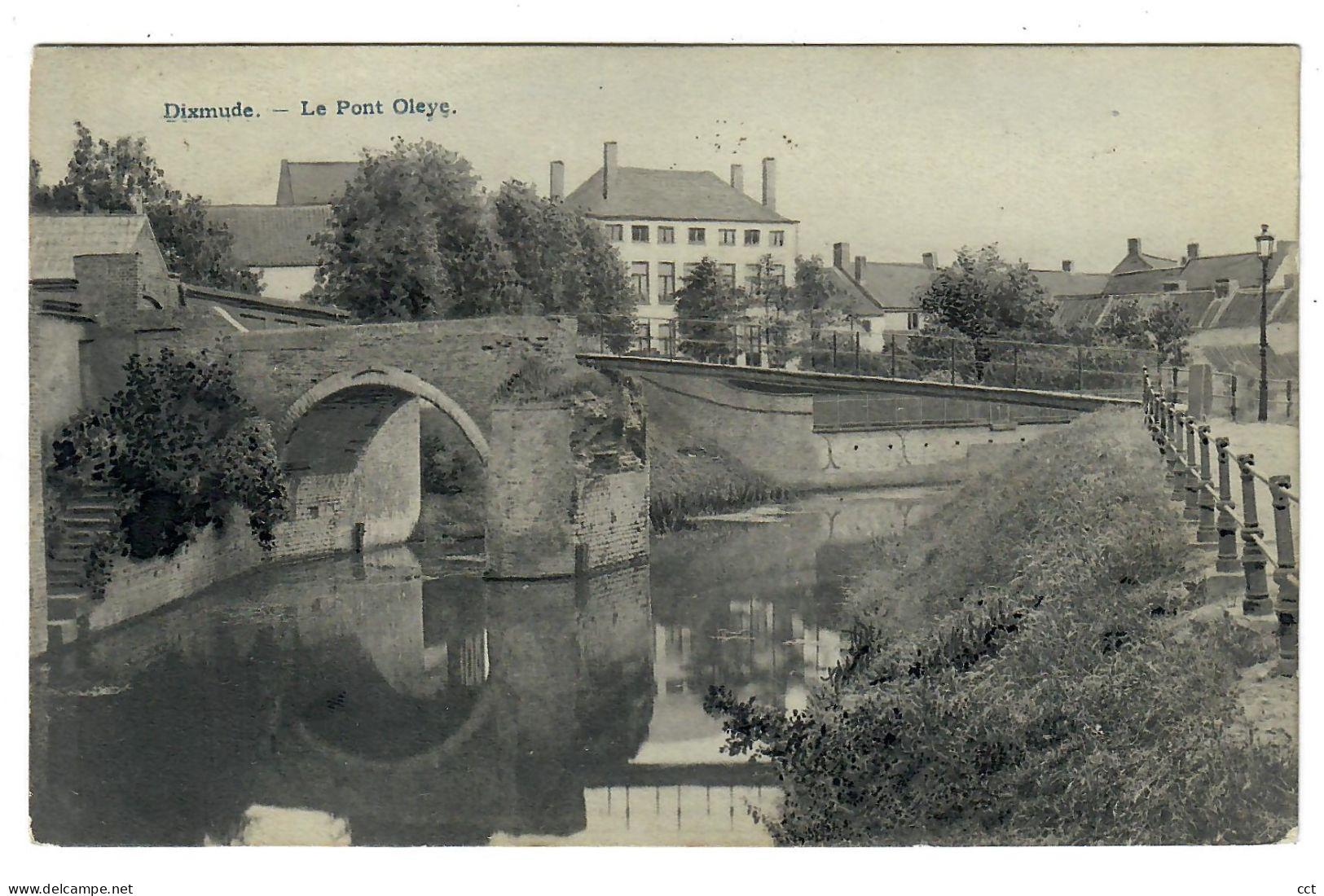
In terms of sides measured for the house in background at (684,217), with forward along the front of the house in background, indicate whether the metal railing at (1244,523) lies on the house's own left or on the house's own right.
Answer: on the house's own left

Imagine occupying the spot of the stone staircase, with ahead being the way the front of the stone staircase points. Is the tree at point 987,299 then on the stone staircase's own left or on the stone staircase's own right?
on the stone staircase's own left
